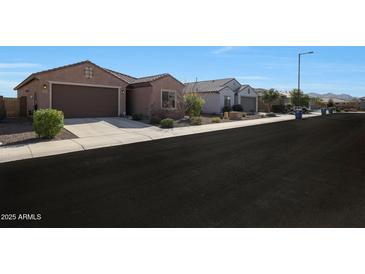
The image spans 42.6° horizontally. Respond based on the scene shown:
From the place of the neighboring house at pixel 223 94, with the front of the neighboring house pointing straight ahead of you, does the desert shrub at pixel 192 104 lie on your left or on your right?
on your right

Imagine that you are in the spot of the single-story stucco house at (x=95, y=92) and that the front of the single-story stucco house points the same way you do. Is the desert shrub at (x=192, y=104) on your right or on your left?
on your left

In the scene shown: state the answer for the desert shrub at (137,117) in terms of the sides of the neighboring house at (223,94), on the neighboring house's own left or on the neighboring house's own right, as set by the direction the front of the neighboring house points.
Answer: on the neighboring house's own right

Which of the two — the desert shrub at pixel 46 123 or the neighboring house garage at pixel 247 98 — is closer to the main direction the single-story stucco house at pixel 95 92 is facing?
the desert shrub

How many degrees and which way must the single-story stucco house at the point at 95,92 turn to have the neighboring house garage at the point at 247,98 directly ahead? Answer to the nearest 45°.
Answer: approximately 135° to its left

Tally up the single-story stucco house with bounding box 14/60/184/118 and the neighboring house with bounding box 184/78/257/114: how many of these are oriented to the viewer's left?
0

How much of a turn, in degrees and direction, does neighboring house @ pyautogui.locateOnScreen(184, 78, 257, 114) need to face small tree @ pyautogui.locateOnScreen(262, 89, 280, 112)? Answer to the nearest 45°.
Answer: approximately 90° to its left

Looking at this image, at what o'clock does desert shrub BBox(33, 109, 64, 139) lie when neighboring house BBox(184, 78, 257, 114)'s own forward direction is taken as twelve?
The desert shrub is roughly at 2 o'clock from the neighboring house.

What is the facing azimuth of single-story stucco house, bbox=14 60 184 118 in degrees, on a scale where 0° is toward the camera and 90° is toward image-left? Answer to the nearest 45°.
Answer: approximately 0°
